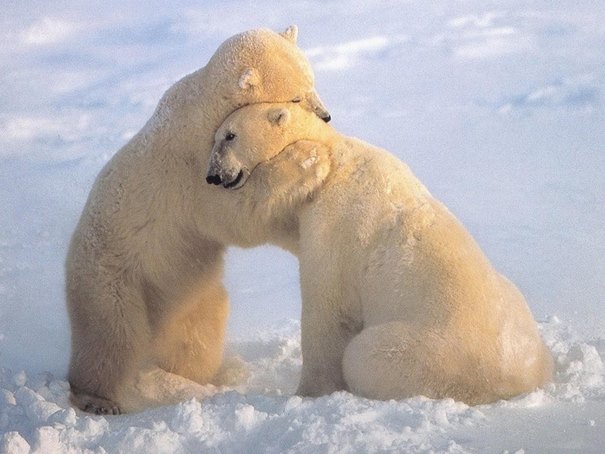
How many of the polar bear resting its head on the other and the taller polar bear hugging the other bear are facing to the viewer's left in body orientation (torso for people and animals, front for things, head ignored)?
1

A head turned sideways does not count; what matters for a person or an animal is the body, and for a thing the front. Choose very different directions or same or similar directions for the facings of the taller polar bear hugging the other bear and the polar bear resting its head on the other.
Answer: very different directions

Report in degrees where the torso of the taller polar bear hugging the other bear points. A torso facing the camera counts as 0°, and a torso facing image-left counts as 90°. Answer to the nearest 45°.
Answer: approximately 270°

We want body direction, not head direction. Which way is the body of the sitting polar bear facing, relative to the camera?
to the viewer's left
